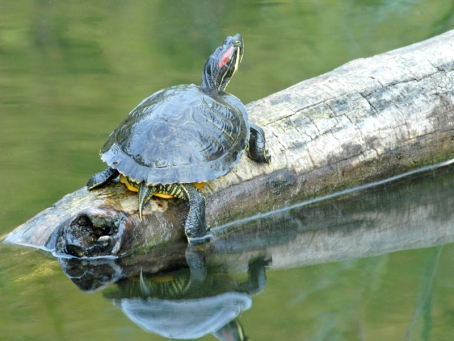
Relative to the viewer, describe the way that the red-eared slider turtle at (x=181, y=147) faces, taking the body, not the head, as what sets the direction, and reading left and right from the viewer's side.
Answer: facing away from the viewer and to the right of the viewer
